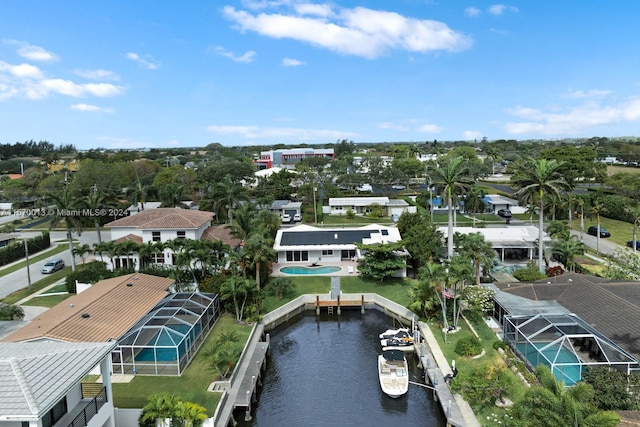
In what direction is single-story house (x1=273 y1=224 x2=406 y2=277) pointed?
away from the camera

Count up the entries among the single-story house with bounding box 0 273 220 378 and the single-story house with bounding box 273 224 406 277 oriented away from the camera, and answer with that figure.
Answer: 1

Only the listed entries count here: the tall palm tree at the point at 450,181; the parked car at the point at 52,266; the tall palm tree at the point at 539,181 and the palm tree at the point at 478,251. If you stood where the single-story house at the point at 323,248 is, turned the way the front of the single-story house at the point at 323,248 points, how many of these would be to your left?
1

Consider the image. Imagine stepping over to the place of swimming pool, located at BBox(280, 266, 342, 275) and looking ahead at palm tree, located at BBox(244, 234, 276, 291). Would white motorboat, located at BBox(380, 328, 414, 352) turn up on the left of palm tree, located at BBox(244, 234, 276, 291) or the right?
left

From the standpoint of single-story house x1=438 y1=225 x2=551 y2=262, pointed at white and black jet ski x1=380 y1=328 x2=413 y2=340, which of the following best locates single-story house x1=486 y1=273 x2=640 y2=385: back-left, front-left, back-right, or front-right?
front-left

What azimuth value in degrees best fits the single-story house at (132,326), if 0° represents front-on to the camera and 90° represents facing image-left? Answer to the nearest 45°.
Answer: approximately 90°
